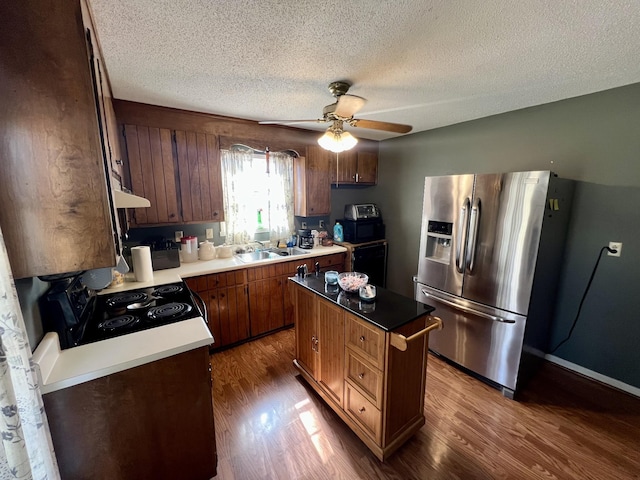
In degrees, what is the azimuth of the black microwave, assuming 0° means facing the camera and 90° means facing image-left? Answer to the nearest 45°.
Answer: approximately 315°

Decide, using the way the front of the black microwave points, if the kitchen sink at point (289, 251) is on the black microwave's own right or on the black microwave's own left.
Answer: on the black microwave's own right

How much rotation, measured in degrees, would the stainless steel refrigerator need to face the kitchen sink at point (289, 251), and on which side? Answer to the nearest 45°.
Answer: approximately 45° to its right

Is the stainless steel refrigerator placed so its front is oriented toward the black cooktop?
yes

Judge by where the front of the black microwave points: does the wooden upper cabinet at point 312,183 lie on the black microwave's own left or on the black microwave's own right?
on the black microwave's own right

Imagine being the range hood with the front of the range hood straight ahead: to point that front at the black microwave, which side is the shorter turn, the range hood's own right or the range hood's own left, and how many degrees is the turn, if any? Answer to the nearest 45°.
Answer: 0° — it already faces it

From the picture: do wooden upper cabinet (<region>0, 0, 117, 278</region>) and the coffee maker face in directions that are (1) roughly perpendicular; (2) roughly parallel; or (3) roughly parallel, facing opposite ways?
roughly perpendicular

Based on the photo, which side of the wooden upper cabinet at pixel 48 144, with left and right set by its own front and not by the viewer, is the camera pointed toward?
right

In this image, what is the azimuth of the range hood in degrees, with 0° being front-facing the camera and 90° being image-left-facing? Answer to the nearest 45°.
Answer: approximately 270°
